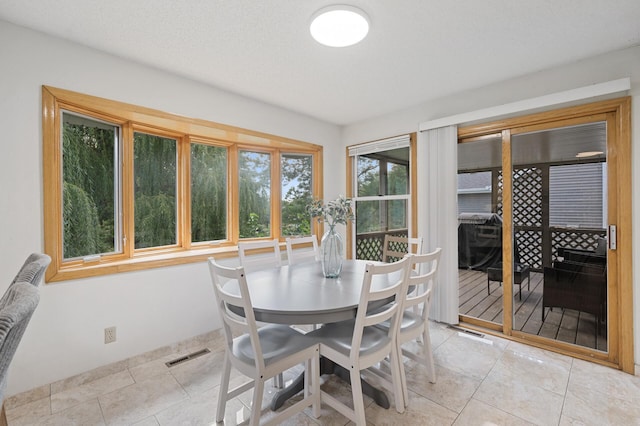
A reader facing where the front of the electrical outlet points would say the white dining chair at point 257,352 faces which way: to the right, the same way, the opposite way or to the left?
to the left

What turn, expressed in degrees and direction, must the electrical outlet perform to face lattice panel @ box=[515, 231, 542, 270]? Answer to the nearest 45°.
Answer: approximately 45° to its left

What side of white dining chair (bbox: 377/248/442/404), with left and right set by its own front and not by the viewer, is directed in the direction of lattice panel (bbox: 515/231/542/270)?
right

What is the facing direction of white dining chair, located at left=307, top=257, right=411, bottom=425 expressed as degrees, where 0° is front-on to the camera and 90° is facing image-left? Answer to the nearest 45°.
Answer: approximately 135°

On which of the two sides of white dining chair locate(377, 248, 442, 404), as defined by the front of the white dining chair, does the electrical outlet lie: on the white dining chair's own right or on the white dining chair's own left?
on the white dining chair's own left

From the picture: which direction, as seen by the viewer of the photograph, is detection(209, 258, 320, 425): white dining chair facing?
facing away from the viewer and to the right of the viewer

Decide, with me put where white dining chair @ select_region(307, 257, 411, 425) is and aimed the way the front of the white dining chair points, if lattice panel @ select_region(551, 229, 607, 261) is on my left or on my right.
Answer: on my right

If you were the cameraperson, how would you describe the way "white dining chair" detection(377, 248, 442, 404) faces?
facing away from the viewer and to the left of the viewer

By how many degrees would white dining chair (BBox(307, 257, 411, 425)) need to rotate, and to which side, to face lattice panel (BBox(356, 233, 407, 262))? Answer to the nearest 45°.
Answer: approximately 45° to its right
